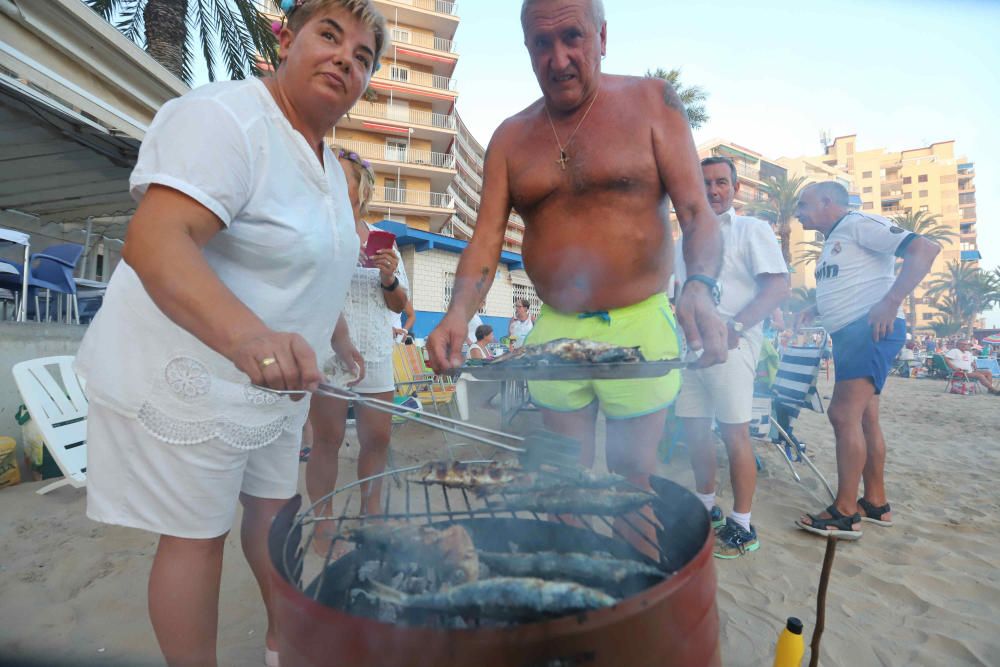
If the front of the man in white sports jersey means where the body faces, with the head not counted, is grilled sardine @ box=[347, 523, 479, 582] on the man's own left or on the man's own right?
on the man's own left

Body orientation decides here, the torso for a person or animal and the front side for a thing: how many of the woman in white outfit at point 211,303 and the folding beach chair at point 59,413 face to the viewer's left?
0

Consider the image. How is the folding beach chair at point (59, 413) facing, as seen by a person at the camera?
facing the viewer and to the right of the viewer

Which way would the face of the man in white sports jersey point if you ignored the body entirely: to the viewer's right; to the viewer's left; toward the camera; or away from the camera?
to the viewer's left

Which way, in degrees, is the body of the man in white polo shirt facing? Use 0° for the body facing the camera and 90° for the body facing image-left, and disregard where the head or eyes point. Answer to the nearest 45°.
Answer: approximately 45°

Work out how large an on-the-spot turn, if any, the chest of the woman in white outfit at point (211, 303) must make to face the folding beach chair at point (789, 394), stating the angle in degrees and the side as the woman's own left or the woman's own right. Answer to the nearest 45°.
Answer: approximately 45° to the woman's own left

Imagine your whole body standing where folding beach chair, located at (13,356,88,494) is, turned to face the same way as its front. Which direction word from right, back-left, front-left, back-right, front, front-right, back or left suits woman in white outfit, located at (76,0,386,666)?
front-right

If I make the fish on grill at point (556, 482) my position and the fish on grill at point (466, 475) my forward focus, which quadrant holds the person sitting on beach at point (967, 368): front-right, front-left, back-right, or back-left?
back-right

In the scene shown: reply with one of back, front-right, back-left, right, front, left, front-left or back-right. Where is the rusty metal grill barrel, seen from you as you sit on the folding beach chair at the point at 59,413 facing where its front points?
front-right

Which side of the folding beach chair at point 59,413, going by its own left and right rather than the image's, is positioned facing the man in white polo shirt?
front
